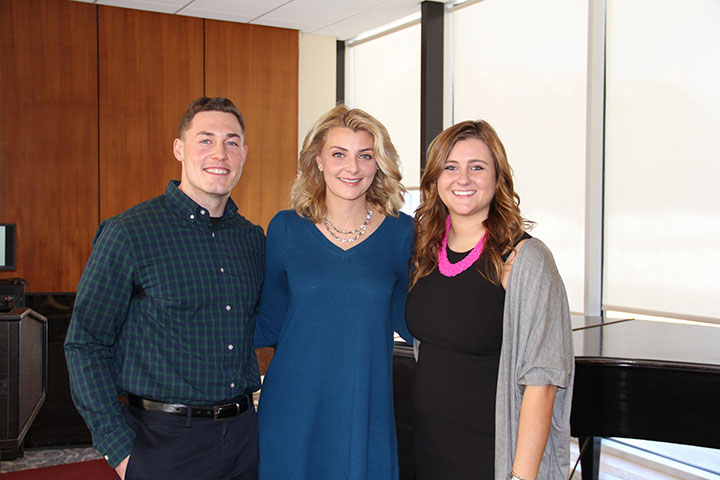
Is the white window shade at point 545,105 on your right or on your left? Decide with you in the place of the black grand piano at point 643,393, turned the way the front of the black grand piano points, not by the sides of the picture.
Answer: on your right

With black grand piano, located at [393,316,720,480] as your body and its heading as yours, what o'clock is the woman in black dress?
The woman in black dress is roughly at 10 o'clock from the black grand piano.

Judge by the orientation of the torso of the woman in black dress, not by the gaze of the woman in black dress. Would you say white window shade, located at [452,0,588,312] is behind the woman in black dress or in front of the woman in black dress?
behind

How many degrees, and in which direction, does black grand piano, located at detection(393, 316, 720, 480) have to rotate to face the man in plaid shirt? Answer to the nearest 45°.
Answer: approximately 45° to its left

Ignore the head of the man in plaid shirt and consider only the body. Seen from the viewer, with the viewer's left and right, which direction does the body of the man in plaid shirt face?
facing the viewer and to the right of the viewer

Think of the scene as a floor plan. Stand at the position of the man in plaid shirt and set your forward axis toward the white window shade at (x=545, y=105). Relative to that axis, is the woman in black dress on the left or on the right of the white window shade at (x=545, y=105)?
right

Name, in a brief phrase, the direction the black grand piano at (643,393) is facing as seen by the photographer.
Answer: facing to the left of the viewer

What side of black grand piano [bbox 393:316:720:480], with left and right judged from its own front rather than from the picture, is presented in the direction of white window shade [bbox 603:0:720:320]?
right

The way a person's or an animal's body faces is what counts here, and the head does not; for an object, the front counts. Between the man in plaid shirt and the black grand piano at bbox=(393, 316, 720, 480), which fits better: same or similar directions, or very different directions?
very different directions

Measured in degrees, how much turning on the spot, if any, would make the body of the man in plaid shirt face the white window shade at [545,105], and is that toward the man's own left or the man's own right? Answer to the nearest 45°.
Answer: approximately 90° to the man's own left

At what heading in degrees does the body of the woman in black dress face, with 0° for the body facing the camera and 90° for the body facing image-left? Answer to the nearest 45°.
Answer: approximately 45°

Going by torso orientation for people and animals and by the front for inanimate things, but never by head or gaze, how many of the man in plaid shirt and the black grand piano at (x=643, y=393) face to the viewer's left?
1
